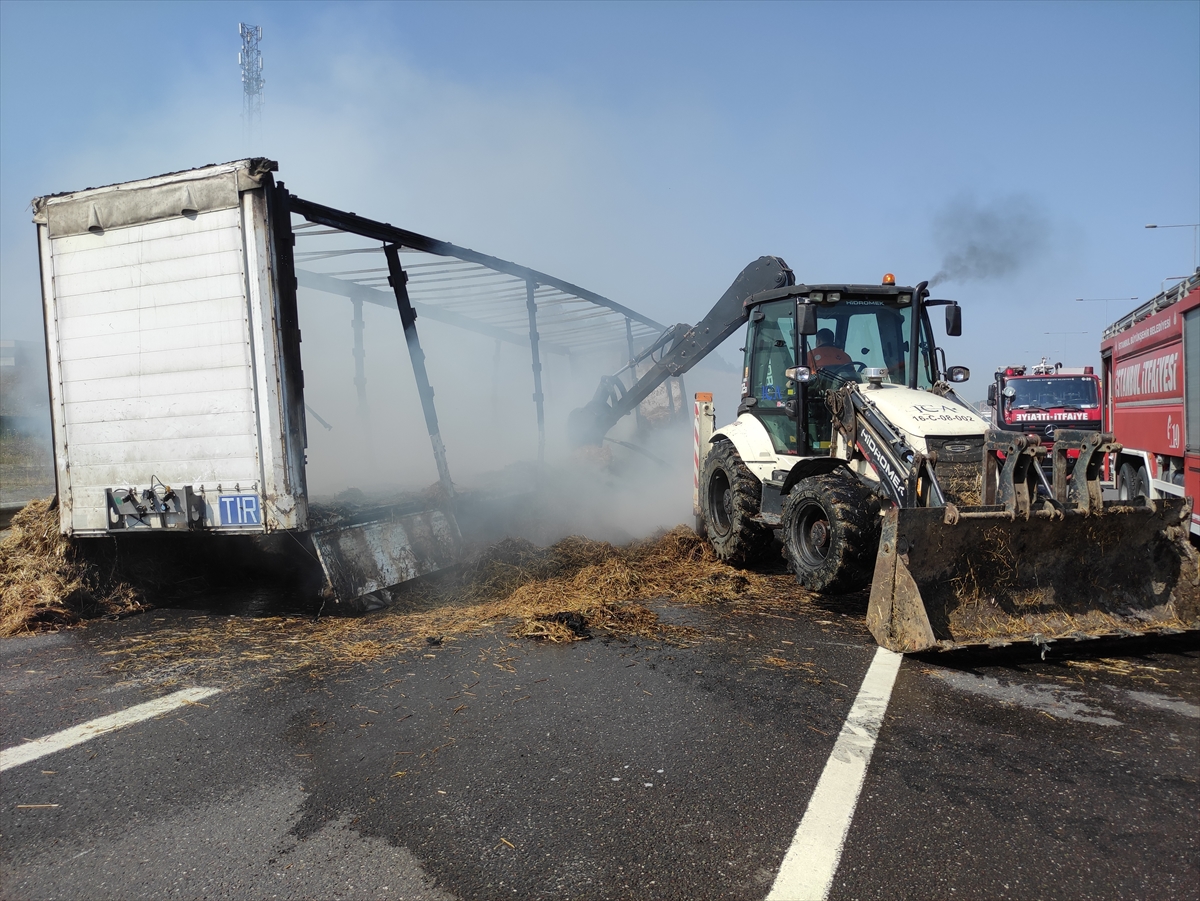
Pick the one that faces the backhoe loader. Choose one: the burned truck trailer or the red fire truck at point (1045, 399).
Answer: the red fire truck

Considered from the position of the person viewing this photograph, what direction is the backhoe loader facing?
facing the viewer and to the right of the viewer

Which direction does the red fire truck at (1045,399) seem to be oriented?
toward the camera

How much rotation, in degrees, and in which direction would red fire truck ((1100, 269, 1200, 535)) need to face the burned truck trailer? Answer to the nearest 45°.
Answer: approximately 90° to its right

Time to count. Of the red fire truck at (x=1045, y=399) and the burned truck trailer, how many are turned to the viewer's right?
0

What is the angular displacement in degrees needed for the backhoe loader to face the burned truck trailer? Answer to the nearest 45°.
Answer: approximately 135° to its right

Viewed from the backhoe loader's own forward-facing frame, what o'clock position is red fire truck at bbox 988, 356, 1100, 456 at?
The red fire truck is roughly at 8 o'clock from the backhoe loader.

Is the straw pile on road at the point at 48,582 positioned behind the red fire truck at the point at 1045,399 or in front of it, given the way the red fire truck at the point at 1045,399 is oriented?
in front

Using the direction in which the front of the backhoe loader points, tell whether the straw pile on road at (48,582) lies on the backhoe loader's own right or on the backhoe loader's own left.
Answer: on the backhoe loader's own right

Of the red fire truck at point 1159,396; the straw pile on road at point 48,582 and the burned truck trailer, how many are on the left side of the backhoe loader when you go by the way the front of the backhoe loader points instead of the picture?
1

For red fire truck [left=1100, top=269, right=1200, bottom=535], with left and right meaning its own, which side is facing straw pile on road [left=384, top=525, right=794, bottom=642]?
right
